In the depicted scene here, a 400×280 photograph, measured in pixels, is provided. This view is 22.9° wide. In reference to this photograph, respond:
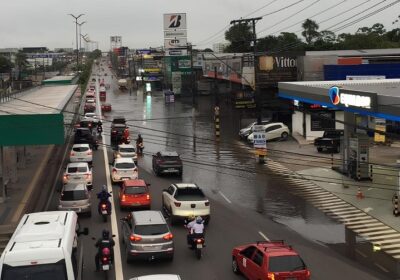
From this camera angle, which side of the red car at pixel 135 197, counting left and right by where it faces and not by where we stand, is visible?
back

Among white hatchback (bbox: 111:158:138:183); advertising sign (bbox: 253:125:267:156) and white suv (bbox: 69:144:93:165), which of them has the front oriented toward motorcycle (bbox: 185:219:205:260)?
the advertising sign

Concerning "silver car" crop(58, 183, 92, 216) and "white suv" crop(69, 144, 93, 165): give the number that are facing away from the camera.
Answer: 2

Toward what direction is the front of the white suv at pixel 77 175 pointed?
away from the camera

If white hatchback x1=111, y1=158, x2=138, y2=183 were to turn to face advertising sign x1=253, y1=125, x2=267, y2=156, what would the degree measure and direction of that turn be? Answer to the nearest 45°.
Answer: approximately 45° to its right

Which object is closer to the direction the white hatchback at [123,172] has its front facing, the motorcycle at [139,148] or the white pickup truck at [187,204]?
the motorcycle

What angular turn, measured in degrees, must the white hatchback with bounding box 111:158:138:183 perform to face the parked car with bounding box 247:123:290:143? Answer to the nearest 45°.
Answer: approximately 45° to its right

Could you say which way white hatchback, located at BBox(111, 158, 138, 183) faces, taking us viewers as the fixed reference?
facing away from the viewer

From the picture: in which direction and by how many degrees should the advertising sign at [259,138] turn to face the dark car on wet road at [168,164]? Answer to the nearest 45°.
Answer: approximately 45° to its right

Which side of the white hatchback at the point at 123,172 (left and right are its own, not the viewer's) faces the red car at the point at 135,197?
back
